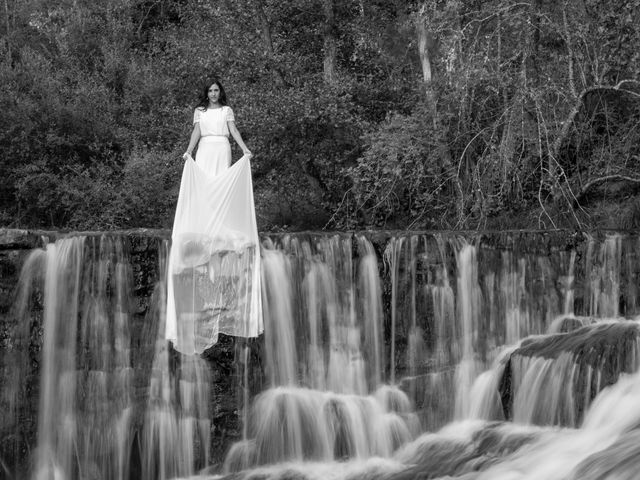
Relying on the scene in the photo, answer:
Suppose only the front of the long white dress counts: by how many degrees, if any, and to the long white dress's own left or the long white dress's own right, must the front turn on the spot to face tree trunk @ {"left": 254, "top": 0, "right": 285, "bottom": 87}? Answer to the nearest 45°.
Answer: approximately 180°

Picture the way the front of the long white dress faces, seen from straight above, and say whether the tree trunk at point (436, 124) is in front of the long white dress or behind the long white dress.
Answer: behind

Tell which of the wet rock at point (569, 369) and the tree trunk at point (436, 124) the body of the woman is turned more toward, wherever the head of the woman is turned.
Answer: the wet rock

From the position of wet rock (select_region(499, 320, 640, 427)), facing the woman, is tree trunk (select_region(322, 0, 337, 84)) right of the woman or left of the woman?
right

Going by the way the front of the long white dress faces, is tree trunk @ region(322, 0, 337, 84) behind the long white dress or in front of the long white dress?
behind

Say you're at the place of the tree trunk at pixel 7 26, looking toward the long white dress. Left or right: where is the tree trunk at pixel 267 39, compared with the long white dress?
left

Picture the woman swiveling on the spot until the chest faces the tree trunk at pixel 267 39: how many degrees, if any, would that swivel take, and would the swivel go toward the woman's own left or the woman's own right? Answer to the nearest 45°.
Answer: approximately 180°
